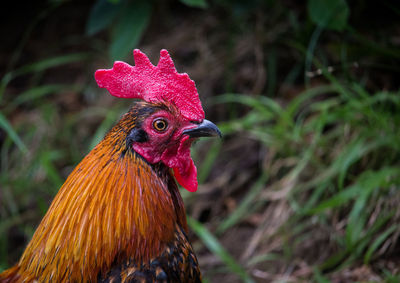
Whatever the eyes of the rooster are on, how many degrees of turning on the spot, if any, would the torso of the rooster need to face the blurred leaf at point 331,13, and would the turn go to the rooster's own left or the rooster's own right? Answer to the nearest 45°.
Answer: approximately 45° to the rooster's own left

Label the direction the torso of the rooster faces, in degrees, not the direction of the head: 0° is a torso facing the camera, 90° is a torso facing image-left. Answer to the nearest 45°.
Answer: approximately 270°

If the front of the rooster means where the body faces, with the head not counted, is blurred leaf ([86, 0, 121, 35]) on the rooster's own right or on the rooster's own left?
on the rooster's own left
